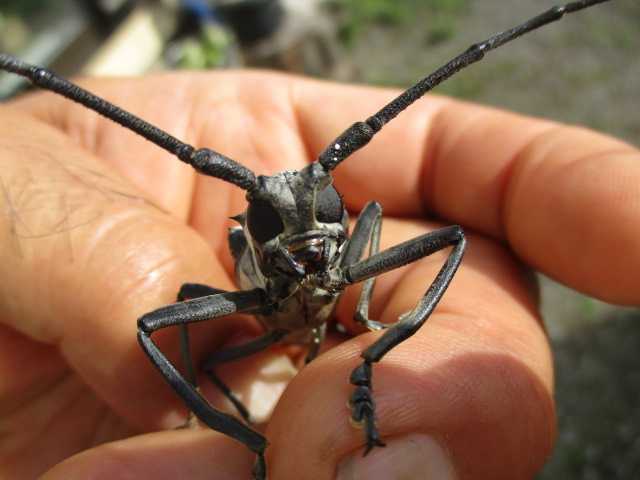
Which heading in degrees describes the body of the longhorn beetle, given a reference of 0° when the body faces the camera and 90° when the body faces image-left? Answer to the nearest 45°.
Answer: approximately 0°

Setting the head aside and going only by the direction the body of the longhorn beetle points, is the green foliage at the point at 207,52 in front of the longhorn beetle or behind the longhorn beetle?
behind
